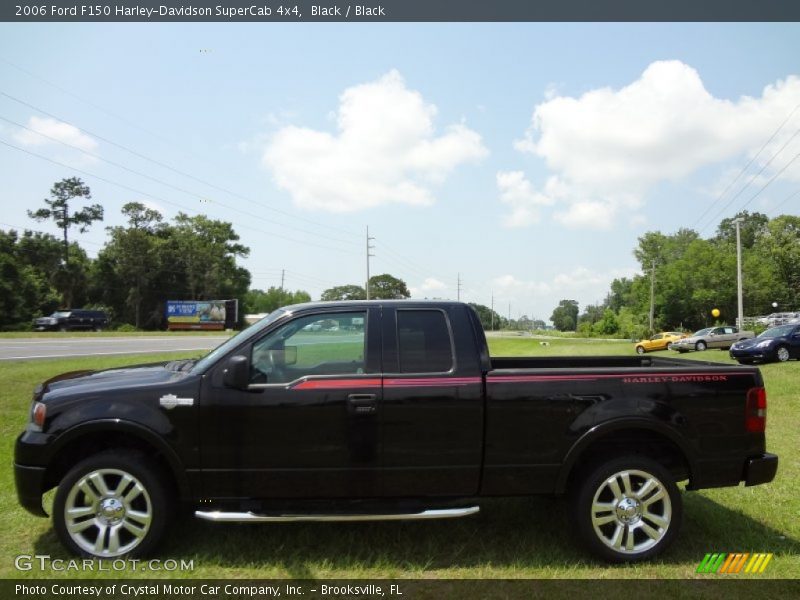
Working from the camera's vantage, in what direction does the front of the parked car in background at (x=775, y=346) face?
facing the viewer and to the left of the viewer

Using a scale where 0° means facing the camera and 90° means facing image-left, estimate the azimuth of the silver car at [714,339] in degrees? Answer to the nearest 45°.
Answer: approximately 45°

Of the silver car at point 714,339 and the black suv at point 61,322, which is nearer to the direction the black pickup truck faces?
the black suv

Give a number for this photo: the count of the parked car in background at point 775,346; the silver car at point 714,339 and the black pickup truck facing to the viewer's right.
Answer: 0

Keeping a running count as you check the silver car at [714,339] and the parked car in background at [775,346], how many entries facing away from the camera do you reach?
0

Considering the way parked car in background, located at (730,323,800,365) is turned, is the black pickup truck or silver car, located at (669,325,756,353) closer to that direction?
the black pickup truck

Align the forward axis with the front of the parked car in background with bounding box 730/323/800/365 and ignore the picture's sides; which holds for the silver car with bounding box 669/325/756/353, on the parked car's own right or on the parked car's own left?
on the parked car's own right

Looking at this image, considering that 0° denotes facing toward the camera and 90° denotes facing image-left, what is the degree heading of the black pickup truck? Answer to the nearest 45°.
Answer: approximately 90°

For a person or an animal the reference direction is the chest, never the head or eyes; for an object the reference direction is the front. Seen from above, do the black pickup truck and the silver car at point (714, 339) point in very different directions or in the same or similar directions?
same or similar directions

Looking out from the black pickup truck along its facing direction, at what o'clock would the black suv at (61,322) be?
The black suv is roughly at 2 o'clock from the black pickup truck.

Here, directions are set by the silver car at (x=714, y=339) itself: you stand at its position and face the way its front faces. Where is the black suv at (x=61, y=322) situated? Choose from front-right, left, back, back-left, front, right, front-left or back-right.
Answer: front-right

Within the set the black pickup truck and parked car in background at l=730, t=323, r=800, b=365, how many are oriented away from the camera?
0

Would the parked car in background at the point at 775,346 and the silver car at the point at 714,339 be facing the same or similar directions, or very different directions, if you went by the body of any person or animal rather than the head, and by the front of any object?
same or similar directions

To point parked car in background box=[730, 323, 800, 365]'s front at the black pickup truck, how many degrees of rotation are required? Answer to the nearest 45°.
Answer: approximately 45° to its left
